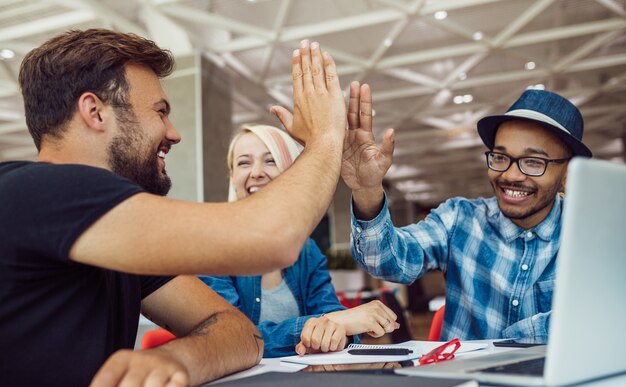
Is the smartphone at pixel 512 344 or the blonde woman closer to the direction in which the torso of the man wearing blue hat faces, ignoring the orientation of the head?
the smartphone

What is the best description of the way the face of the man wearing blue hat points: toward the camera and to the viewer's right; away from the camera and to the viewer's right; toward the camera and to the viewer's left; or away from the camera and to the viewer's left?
toward the camera and to the viewer's left

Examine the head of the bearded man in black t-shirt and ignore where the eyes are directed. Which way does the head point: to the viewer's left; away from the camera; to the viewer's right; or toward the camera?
to the viewer's right

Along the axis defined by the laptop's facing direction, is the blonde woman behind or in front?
in front

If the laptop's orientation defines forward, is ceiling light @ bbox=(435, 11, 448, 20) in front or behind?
in front

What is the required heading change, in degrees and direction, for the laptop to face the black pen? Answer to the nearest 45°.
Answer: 0° — it already faces it

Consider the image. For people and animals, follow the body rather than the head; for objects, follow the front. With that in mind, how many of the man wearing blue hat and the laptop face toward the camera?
1

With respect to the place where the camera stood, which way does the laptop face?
facing away from the viewer and to the left of the viewer

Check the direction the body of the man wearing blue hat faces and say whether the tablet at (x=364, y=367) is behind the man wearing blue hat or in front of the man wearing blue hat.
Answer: in front

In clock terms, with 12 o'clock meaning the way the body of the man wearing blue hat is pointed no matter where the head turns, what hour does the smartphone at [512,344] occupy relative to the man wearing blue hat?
The smartphone is roughly at 12 o'clock from the man wearing blue hat.

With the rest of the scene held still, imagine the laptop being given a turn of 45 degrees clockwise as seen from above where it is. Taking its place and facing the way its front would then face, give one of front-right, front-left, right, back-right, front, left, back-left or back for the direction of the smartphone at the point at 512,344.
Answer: front

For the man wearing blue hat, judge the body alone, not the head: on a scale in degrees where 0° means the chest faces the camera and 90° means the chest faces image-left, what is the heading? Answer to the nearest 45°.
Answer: approximately 0°

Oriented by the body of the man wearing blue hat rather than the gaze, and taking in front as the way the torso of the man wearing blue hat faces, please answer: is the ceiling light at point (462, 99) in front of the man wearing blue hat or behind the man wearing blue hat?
behind
